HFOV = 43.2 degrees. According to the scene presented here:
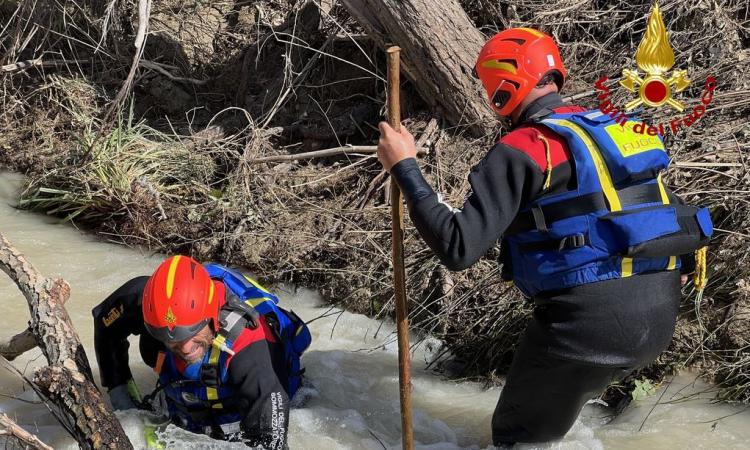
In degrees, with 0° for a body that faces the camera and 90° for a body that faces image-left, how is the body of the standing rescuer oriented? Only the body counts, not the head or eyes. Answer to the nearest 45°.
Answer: approximately 135°

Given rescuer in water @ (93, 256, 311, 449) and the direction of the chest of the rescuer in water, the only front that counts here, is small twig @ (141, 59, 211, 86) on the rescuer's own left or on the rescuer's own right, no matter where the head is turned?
on the rescuer's own right

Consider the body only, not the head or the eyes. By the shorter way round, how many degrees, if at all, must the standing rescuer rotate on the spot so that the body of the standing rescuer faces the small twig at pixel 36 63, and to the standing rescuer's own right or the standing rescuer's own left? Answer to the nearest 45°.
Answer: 0° — they already face it

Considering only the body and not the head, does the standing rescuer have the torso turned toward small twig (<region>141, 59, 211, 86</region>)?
yes

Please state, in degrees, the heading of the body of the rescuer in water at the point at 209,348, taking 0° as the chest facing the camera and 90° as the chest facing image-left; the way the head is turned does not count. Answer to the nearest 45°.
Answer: approximately 45°

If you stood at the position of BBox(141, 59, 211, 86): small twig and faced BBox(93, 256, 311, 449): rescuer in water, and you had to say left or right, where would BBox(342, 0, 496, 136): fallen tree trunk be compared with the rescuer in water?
left

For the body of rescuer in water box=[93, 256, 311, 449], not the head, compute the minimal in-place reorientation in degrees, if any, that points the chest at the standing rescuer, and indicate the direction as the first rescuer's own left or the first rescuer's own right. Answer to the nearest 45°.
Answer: approximately 90° to the first rescuer's own left

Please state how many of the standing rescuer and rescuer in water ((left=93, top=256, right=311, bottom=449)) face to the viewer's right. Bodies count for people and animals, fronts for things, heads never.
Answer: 0

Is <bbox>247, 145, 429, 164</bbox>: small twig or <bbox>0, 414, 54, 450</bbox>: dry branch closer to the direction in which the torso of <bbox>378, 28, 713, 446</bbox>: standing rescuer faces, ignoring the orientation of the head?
the small twig

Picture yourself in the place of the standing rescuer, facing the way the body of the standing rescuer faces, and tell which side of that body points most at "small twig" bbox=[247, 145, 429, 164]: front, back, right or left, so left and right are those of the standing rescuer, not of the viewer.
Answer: front

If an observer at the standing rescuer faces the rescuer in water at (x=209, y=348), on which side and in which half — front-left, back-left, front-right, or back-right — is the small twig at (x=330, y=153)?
front-right

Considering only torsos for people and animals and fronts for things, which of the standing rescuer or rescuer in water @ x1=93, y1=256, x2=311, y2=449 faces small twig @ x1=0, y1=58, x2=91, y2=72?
the standing rescuer

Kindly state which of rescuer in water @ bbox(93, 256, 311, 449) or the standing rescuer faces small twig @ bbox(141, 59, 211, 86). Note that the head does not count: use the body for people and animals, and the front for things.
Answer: the standing rescuer
